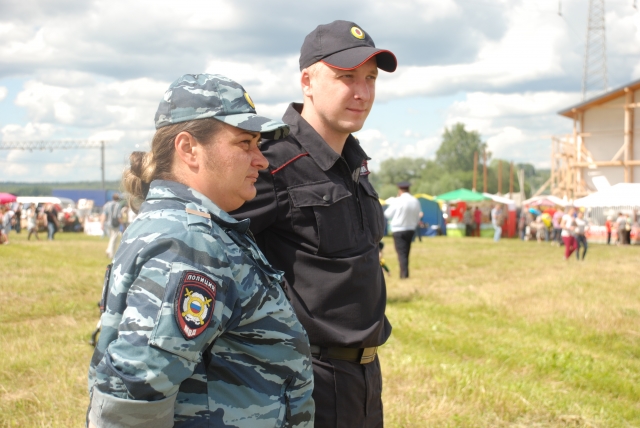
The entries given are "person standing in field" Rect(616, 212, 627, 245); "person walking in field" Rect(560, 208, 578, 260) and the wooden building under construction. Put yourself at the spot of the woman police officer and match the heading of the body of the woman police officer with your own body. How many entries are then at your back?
0

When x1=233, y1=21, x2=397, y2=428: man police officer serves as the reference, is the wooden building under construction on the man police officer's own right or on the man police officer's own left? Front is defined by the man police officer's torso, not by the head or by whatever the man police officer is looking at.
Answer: on the man police officer's own left

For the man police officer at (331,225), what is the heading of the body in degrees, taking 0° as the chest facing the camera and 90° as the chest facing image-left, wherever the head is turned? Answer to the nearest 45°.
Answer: approximately 315°

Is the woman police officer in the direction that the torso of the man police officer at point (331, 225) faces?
no

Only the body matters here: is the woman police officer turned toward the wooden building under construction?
no

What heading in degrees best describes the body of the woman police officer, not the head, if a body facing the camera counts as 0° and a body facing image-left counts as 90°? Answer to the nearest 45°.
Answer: approximately 270°

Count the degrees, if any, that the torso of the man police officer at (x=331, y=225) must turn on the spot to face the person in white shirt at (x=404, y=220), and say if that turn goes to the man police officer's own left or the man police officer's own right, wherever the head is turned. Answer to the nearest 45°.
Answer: approximately 135° to the man police officer's own left

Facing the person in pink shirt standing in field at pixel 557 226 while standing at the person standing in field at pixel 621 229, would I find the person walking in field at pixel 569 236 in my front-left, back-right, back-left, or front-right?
front-left

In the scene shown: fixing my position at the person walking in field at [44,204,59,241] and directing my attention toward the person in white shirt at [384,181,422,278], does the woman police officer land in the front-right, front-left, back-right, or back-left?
front-right

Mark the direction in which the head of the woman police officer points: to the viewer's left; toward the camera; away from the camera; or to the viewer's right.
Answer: to the viewer's right

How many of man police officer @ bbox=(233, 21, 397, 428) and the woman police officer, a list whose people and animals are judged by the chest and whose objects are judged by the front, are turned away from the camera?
0

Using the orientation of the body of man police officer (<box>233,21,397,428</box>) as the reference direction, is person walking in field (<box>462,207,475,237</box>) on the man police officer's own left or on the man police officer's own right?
on the man police officer's own left
